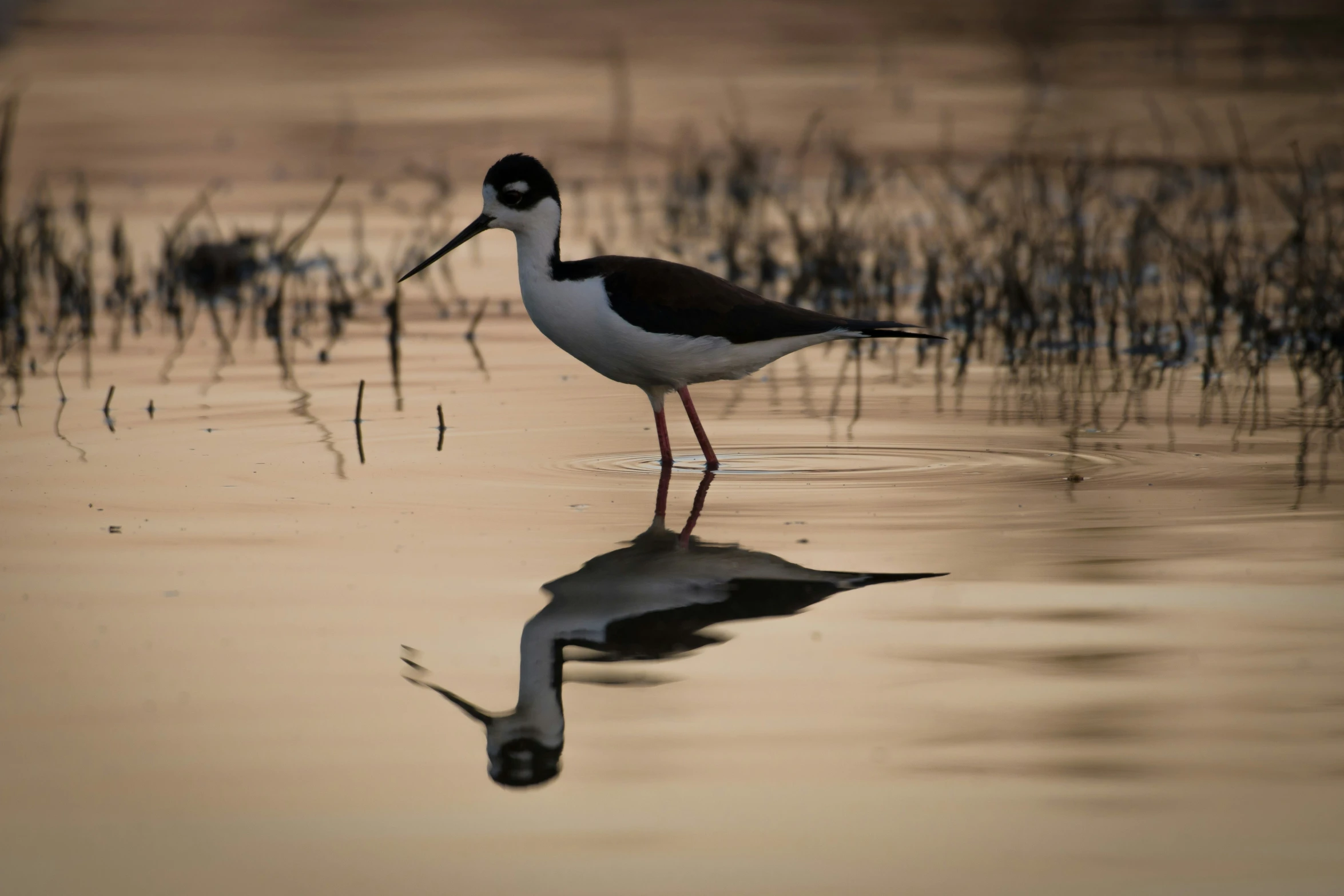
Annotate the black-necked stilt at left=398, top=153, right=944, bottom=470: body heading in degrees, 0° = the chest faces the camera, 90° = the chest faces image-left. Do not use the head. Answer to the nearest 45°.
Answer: approximately 90°
